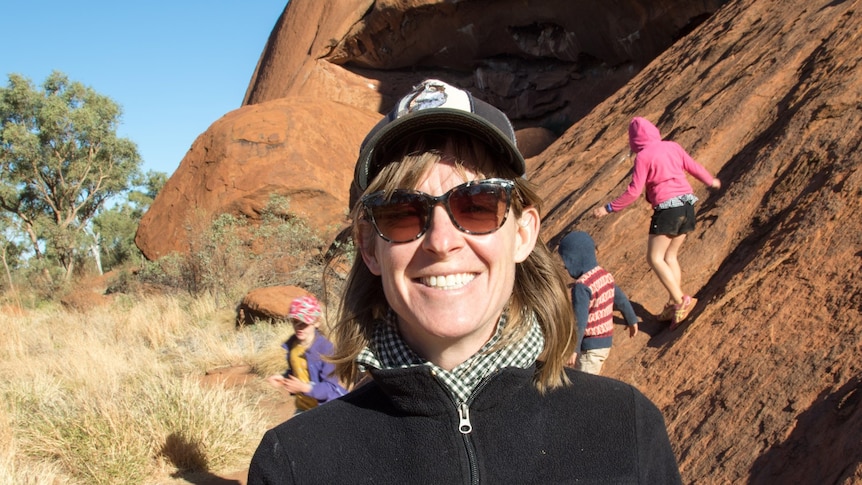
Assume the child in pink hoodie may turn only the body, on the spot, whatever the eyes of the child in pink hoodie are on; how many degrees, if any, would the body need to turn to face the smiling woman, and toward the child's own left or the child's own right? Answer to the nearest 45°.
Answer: approximately 135° to the child's own left

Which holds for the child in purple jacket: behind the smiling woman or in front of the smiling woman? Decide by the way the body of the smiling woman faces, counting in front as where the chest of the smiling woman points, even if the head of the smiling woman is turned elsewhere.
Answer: behind

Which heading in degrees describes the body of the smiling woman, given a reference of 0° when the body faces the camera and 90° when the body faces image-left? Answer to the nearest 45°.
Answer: approximately 0°

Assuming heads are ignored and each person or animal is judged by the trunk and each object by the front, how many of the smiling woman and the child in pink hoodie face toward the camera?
1

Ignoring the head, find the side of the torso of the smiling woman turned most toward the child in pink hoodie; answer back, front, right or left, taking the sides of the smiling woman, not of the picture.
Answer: back

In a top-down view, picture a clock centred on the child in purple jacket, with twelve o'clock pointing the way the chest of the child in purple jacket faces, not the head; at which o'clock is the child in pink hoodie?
The child in pink hoodie is roughly at 7 o'clock from the child in purple jacket.

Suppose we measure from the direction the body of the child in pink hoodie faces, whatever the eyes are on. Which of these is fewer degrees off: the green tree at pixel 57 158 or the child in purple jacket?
the green tree

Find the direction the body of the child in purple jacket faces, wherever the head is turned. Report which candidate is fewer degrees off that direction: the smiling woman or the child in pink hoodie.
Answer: the smiling woman

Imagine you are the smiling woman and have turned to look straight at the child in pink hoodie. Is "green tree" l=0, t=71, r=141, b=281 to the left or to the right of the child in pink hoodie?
left

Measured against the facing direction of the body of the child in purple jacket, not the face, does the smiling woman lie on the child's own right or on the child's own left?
on the child's own left

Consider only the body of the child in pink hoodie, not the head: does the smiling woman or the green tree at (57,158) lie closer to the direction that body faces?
the green tree

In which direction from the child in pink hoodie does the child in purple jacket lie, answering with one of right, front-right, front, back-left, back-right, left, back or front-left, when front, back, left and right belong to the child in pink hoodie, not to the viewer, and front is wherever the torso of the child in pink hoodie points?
left

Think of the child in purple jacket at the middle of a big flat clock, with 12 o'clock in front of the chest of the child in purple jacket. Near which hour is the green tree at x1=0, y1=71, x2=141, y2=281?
The green tree is roughly at 4 o'clock from the child in purple jacket.
